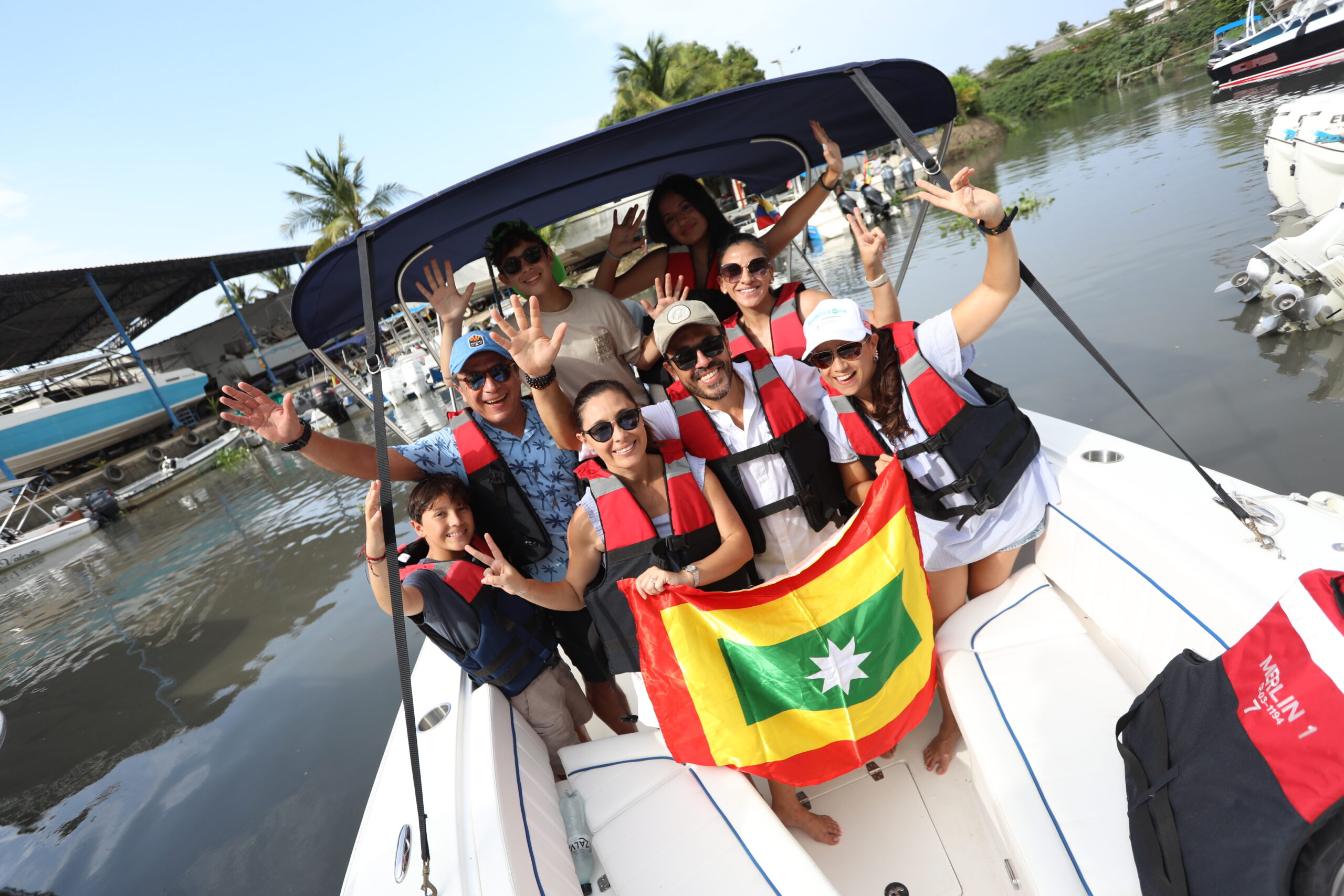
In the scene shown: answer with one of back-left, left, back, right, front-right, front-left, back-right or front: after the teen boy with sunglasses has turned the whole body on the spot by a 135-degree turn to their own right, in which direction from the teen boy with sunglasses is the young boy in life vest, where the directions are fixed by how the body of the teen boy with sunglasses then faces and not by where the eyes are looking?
left

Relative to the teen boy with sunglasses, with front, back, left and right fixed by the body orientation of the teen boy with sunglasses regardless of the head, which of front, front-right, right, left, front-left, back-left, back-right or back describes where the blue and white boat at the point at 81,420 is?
back-right

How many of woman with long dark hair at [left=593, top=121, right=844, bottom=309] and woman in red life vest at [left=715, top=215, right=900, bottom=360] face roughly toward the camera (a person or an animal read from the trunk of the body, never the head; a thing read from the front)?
2

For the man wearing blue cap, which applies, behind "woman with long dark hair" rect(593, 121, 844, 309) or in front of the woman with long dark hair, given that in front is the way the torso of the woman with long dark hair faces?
in front

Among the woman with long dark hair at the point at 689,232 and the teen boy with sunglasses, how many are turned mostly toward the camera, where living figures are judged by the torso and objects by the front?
2

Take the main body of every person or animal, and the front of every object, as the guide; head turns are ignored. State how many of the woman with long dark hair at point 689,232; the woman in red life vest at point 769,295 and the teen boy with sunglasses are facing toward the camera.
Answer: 3

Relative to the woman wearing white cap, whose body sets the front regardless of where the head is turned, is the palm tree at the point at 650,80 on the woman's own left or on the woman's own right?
on the woman's own right

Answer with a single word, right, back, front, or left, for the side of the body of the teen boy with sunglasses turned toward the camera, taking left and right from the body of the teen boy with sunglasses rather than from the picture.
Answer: front

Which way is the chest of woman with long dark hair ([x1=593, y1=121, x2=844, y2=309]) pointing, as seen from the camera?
toward the camera

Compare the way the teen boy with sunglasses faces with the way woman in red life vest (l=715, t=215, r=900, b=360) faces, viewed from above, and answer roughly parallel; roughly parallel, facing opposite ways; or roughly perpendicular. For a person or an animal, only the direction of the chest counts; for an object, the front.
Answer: roughly parallel

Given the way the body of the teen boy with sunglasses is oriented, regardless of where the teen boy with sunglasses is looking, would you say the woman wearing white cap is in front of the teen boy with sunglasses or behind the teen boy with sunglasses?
in front
